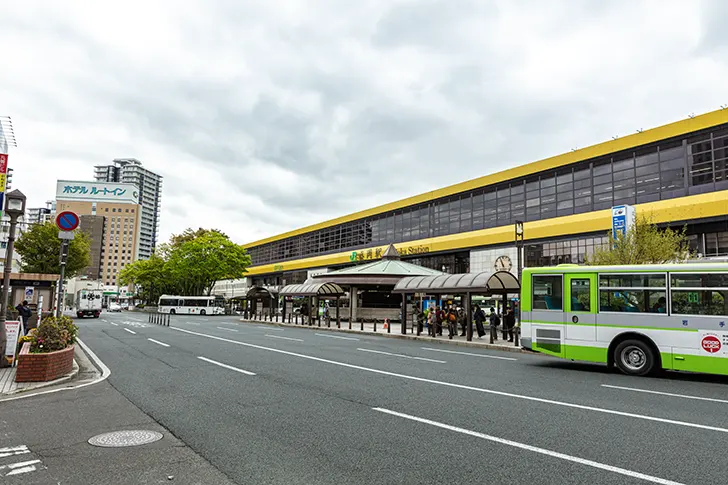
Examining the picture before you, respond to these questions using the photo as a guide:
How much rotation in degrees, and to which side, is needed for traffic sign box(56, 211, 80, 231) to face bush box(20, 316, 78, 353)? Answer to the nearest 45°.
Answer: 0° — it already faces it

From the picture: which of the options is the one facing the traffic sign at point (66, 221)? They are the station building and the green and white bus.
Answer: the station building

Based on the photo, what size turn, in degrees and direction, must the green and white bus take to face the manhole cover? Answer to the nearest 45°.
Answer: approximately 135° to its right

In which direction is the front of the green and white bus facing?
to the viewer's right

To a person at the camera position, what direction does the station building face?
facing the viewer and to the left of the viewer

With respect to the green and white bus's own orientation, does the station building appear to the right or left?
on its left

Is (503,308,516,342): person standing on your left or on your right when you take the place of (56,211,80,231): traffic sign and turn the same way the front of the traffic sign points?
on your left

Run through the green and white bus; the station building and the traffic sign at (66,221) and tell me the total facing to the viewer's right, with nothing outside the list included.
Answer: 1

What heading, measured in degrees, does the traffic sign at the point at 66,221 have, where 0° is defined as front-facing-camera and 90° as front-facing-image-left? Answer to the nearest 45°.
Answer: approximately 0°
